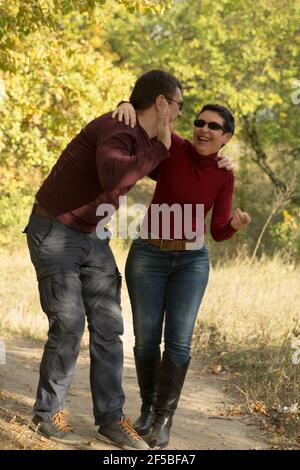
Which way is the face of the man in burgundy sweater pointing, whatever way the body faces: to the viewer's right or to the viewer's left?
to the viewer's right

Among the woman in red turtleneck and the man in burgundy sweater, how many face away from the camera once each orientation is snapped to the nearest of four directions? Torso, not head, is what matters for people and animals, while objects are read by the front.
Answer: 0

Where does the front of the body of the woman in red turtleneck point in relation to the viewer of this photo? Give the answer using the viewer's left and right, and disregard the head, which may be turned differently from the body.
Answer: facing the viewer
